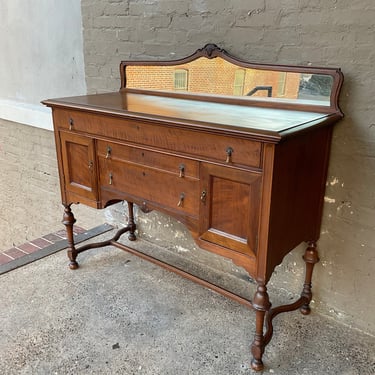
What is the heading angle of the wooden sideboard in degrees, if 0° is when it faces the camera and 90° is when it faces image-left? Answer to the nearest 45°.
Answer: approximately 45°
